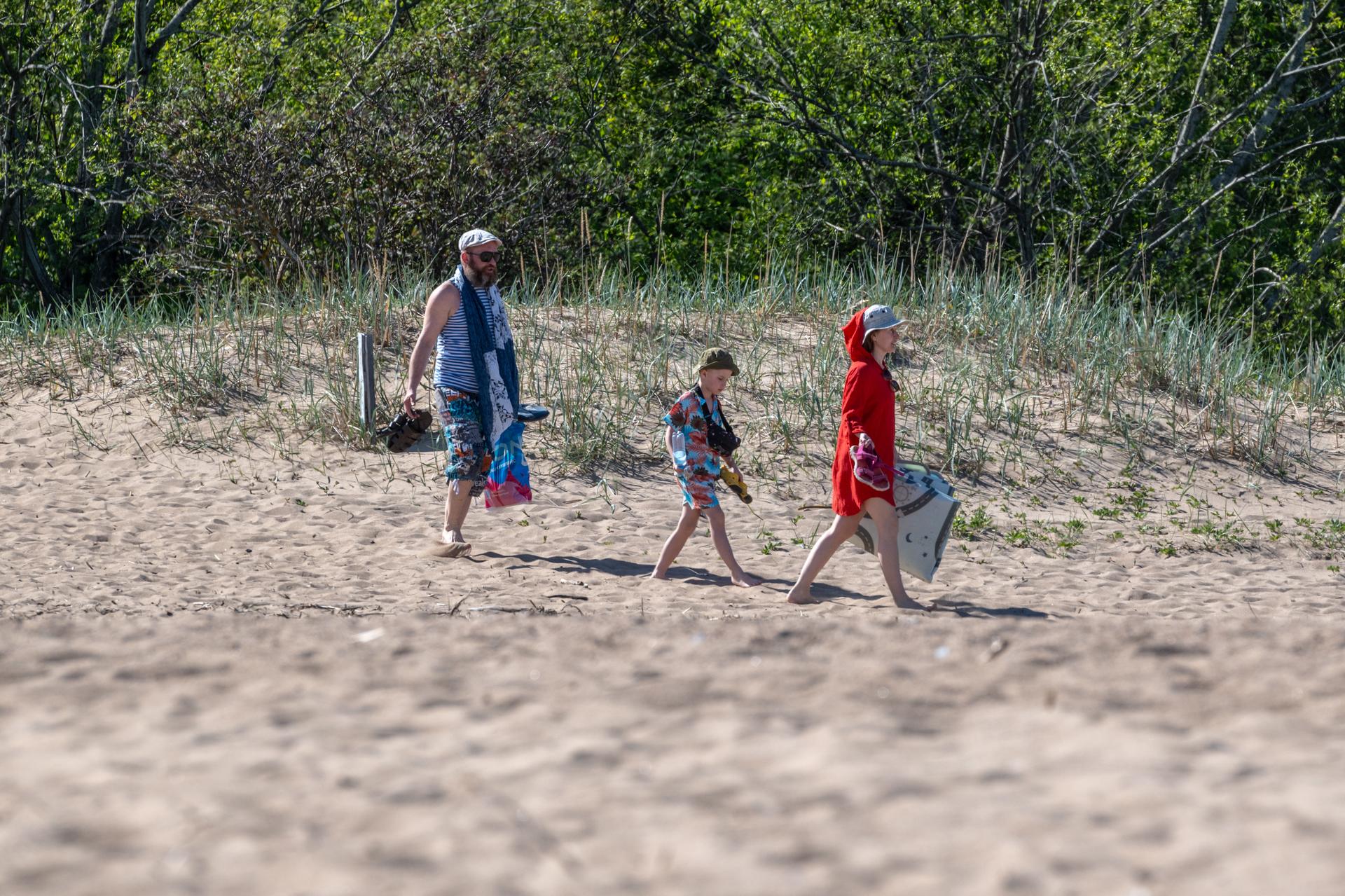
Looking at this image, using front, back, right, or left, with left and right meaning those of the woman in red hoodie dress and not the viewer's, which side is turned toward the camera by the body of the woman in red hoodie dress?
right

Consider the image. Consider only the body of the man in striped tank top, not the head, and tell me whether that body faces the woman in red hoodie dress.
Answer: yes

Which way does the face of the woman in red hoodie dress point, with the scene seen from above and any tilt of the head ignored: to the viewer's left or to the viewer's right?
to the viewer's right

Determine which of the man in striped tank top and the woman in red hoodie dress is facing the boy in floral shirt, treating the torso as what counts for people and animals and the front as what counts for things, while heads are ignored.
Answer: the man in striped tank top

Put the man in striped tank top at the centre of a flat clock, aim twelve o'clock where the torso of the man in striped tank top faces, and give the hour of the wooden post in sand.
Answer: The wooden post in sand is roughly at 7 o'clock from the man in striped tank top.

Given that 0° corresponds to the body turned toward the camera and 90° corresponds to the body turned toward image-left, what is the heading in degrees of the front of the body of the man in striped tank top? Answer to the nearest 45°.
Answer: approximately 315°

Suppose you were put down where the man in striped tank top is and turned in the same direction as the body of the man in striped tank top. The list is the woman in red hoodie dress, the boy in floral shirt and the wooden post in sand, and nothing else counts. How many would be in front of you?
2

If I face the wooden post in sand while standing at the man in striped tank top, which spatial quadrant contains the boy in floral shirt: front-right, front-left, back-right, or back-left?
back-right

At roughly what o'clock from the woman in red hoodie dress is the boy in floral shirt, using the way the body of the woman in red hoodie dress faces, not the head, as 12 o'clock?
The boy in floral shirt is roughly at 7 o'clock from the woman in red hoodie dress.

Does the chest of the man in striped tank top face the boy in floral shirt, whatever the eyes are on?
yes
